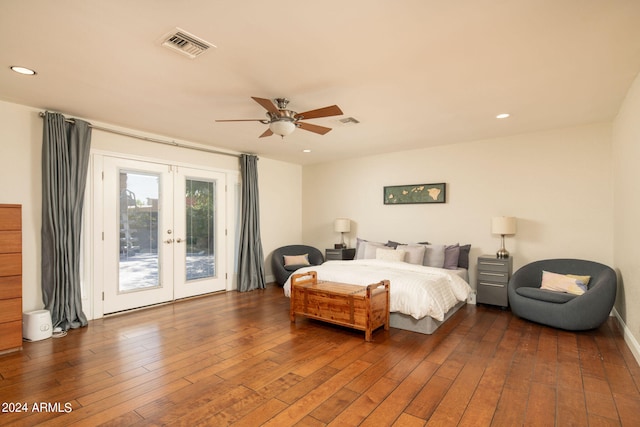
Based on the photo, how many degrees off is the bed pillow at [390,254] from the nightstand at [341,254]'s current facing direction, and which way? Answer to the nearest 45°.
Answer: approximately 90° to its left

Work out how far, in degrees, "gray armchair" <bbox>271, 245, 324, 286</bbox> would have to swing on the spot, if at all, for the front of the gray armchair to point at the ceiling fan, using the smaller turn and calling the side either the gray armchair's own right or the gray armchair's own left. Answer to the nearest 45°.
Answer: approximately 45° to the gray armchair's own right

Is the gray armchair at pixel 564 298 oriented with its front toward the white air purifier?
yes

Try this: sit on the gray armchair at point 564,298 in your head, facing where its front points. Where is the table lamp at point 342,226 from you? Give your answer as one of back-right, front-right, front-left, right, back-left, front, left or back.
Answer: front-right

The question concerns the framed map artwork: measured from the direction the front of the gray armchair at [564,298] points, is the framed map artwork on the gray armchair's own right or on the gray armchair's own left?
on the gray armchair's own right

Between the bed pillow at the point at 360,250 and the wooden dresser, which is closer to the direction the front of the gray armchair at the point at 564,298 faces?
the wooden dresser

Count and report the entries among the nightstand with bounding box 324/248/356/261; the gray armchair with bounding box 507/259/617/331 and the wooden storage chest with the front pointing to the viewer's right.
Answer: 0

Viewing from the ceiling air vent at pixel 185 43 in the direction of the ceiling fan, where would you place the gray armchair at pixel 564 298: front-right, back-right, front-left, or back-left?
front-right

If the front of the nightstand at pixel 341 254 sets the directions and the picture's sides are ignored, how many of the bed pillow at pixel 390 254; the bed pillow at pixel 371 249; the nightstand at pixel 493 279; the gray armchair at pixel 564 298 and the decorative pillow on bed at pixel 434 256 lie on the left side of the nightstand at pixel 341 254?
5

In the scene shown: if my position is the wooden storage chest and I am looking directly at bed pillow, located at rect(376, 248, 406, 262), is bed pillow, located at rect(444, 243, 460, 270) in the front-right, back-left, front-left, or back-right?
front-right

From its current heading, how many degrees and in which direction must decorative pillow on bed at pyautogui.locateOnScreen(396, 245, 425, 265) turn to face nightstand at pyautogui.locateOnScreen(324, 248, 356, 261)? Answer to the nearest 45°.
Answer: approximately 90° to its right

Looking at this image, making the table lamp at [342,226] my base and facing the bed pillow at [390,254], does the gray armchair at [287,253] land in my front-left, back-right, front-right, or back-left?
back-right

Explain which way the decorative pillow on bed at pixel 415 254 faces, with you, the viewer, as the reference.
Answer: facing the viewer and to the left of the viewer

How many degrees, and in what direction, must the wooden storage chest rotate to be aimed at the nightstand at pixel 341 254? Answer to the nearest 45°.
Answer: approximately 135° to its right
